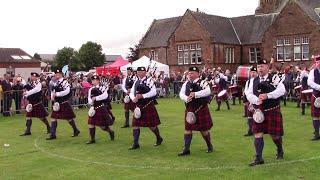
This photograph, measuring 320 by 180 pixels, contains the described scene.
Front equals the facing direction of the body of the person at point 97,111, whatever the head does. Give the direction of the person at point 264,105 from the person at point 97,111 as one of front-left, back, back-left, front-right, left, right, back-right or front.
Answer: left

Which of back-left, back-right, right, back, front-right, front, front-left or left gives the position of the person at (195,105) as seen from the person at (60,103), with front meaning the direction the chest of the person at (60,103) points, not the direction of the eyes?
left

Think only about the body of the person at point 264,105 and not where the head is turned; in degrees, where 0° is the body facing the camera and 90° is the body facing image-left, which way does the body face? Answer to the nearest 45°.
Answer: approximately 45°

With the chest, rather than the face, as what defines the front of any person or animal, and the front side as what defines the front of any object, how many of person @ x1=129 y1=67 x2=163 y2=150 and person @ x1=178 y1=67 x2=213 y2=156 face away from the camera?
0

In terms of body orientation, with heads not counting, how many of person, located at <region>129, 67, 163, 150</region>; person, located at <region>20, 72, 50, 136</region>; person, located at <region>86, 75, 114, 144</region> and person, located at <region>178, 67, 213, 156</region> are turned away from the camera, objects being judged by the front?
0

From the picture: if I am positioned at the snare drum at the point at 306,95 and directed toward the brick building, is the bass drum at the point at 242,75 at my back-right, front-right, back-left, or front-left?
front-left

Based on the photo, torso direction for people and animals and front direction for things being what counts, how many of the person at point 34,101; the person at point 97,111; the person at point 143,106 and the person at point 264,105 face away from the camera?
0

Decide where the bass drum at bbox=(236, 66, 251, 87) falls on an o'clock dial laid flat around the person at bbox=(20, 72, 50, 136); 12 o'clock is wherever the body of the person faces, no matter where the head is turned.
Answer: The bass drum is roughly at 7 o'clock from the person.

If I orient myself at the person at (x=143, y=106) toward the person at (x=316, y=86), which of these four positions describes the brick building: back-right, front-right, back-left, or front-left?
front-left

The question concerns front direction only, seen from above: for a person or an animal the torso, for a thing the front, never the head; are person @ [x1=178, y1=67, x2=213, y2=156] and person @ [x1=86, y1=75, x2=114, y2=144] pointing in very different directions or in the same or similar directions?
same or similar directions

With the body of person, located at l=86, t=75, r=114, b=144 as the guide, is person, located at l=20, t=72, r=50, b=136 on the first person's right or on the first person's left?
on the first person's right

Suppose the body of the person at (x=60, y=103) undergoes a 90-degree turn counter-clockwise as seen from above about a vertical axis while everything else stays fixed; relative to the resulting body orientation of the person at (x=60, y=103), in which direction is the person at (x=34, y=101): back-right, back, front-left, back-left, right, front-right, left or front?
back

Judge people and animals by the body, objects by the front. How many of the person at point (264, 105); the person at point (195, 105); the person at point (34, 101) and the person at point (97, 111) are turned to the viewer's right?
0

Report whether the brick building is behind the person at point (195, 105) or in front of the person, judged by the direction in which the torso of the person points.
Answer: behind

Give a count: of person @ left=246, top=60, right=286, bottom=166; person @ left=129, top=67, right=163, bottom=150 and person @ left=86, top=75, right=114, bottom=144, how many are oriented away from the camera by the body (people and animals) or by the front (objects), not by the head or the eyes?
0

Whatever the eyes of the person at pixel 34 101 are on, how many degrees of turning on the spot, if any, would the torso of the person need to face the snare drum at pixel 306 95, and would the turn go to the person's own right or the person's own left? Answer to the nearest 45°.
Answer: approximately 135° to the person's own left

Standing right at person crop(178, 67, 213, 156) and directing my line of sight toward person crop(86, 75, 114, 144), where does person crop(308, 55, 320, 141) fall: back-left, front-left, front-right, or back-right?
back-right
